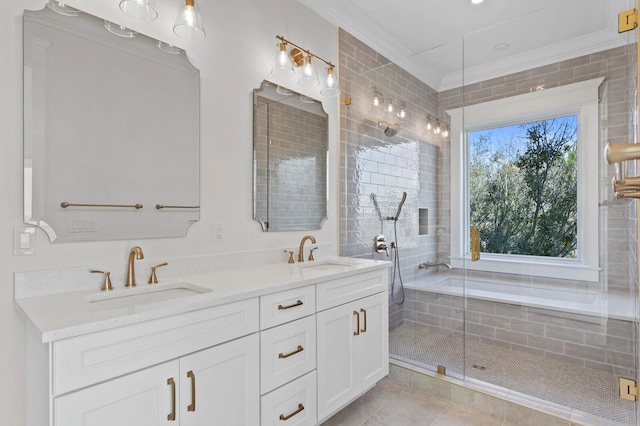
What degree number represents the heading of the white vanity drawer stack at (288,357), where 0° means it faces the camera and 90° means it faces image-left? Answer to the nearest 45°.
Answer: approximately 315°

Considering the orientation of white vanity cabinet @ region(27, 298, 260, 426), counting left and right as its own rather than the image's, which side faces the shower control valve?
left

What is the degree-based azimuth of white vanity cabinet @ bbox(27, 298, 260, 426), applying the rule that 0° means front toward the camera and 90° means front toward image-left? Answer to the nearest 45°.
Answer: approximately 315°

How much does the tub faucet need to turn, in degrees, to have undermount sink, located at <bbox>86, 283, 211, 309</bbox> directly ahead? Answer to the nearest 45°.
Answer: approximately 135° to its right

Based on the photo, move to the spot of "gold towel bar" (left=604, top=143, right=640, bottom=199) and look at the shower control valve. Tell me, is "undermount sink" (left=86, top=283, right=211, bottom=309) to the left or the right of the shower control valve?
left

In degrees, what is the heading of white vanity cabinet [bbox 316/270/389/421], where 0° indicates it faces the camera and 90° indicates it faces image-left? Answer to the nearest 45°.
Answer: approximately 315°

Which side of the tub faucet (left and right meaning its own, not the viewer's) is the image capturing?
right

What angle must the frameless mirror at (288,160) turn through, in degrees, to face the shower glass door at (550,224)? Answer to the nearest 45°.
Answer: approximately 45° to its left

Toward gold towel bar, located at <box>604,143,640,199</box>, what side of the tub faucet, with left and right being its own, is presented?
right
